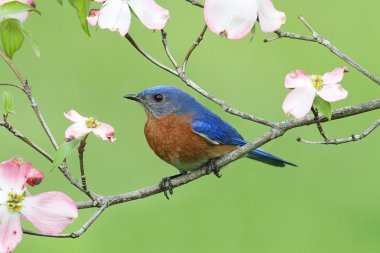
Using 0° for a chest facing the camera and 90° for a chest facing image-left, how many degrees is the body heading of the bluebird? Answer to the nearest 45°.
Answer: approximately 90°
